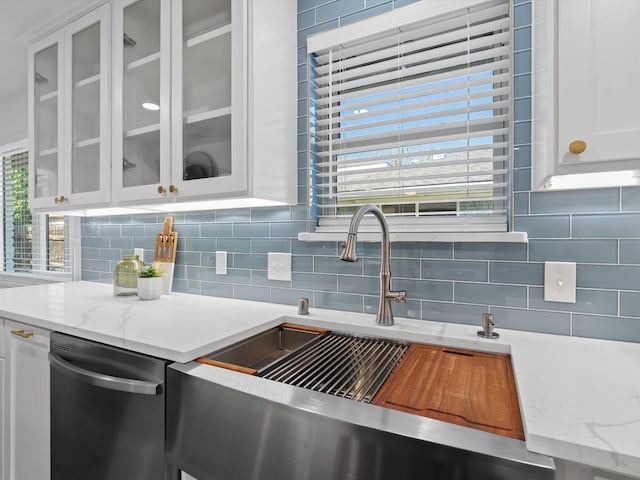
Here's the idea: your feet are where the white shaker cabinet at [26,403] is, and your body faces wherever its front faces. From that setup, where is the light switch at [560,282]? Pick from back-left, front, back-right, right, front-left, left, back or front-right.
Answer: left

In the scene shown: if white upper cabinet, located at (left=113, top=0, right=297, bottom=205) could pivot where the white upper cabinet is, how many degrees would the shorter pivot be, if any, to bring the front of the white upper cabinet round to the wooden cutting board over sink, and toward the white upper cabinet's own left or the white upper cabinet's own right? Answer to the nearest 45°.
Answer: approximately 90° to the white upper cabinet's own left

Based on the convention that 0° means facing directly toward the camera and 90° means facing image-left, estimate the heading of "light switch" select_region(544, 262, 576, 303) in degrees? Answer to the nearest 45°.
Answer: approximately 0°

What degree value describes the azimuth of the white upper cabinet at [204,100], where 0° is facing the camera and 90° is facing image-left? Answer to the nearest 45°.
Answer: approximately 45°

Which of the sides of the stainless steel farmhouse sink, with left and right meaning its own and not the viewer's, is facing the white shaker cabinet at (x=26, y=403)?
right

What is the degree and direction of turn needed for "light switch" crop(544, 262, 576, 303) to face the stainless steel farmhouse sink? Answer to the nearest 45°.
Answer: approximately 45° to its right

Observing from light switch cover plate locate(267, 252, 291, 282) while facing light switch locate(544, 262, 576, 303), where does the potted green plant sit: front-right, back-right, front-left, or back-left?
back-right

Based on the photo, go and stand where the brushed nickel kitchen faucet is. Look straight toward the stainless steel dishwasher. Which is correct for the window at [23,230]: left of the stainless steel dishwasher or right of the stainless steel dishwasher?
right

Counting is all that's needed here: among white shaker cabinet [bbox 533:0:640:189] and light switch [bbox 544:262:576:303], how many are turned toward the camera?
2

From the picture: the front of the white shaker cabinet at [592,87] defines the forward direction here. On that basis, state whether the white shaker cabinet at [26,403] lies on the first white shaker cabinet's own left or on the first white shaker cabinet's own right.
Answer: on the first white shaker cabinet's own right

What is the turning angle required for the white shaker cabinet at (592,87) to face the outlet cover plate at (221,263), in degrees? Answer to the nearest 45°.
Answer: approximately 90° to its right
